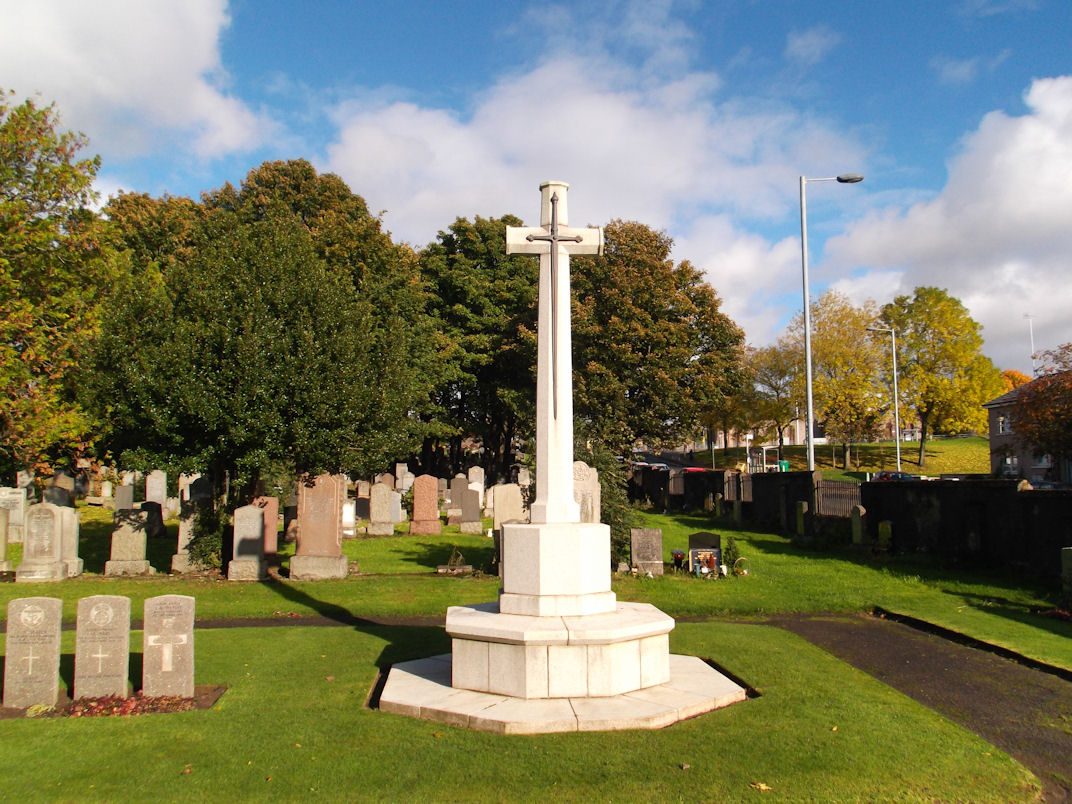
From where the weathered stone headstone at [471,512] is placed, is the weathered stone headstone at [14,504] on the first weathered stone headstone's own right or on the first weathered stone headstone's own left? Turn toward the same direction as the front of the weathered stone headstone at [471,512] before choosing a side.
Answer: on the first weathered stone headstone's own right

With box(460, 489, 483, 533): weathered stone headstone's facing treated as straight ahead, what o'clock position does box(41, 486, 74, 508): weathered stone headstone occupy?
box(41, 486, 74, 508): weathered stone headstone is roughly at 3 o'clock from box(460, 489, 483, 533): weathered stone headstone.

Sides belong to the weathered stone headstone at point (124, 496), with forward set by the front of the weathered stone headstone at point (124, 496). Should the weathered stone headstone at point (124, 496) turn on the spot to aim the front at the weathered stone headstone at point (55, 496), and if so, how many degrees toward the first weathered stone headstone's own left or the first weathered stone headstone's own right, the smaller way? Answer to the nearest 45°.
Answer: approximately 135° to the first weathered stone headstone's own right

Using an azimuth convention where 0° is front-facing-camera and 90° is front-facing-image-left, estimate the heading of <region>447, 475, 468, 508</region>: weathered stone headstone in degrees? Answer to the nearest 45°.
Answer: approximately 0°

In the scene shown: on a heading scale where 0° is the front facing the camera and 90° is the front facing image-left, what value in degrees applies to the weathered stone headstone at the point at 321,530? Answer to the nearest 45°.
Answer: approximately 0°

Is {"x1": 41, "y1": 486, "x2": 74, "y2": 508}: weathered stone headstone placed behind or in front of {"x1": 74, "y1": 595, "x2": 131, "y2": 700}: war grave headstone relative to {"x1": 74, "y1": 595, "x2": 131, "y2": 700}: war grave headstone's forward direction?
behind
